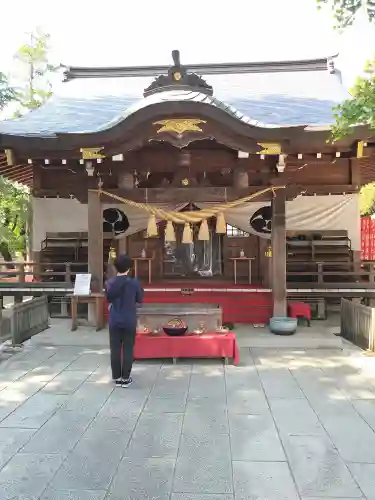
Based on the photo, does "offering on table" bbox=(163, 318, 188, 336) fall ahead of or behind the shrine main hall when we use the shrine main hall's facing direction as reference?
ahead

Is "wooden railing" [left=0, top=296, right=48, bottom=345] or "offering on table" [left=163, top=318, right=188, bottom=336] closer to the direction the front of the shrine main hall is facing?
the offering on table

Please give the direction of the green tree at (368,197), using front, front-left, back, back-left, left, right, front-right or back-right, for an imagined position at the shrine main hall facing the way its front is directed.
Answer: back-left

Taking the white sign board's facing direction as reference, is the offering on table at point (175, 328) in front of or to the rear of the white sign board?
in front

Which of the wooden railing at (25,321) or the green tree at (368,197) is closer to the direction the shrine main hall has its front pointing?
the wooden railing

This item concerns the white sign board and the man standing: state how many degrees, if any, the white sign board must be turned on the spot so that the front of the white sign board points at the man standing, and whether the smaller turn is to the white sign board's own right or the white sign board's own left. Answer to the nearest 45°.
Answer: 0° — it already faces them

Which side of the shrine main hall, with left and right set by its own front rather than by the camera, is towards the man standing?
front

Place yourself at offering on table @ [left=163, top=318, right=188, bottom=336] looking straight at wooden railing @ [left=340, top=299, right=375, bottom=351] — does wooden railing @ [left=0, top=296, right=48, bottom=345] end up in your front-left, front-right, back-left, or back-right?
back-left

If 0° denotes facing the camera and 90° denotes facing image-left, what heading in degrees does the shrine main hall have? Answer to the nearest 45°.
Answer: approximately 0°

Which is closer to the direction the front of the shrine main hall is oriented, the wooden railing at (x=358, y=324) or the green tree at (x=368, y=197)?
the wooden railing

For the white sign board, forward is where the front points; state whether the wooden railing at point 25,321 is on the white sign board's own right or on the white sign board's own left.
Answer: on the white sign board's own right

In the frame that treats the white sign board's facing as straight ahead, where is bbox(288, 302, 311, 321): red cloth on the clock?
The red cloth is roughly at 9 o'clock from the white sign board.

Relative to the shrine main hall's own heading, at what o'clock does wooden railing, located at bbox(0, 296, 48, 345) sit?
The wooden railing is roughly at 2 o'clock from the shrine main hall.

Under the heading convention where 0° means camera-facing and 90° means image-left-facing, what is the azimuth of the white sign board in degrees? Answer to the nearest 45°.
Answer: approximately 0°

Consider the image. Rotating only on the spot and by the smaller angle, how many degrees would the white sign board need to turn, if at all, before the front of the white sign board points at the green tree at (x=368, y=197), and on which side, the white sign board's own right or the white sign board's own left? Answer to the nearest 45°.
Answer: approximately 135° to the white sign board's own left
